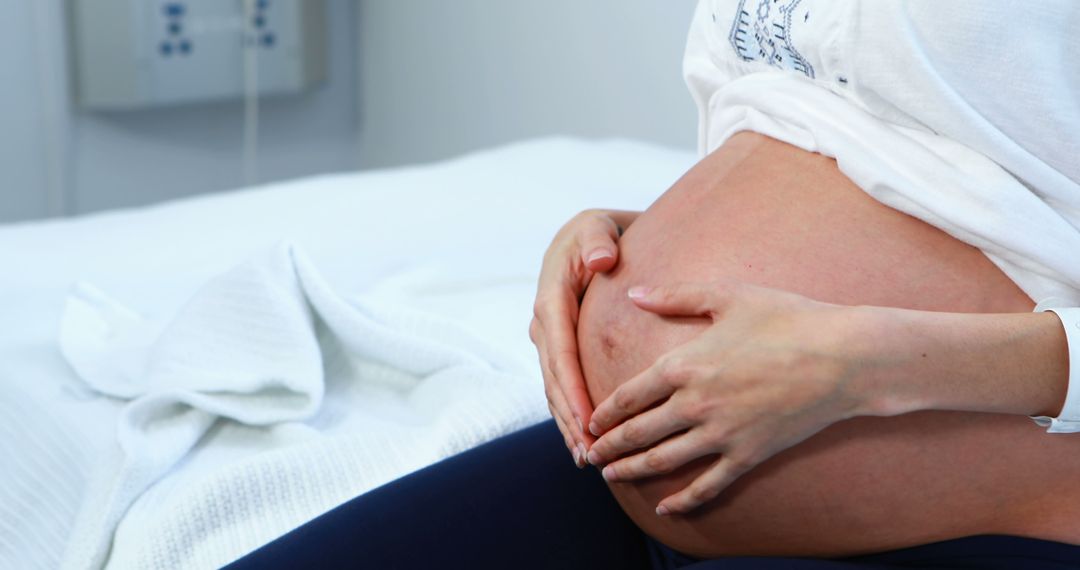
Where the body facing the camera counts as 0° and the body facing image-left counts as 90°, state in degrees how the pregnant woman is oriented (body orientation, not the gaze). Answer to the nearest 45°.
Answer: approximately 45°
